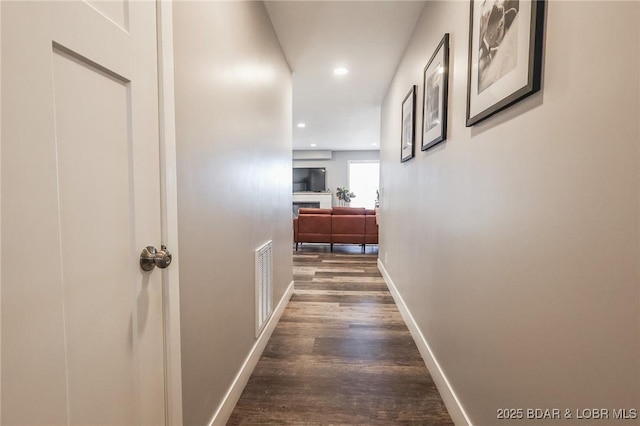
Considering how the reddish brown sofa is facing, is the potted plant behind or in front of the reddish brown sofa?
in front

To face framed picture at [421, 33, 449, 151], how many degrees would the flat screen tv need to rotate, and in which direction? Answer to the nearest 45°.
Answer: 0° — it already faces it

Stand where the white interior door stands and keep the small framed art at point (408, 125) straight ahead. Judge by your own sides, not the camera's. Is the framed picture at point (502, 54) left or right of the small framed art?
right

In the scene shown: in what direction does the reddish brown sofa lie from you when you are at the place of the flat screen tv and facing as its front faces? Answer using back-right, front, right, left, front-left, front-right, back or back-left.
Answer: front

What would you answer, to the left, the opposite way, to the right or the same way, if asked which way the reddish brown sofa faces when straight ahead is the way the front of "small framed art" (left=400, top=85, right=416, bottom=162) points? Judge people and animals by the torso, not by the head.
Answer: to the right

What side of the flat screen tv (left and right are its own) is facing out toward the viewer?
front

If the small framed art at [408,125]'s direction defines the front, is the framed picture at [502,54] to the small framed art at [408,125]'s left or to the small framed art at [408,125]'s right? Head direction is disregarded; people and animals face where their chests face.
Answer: on its left

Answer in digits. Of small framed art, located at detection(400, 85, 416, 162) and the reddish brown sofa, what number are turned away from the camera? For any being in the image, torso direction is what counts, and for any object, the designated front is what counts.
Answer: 1

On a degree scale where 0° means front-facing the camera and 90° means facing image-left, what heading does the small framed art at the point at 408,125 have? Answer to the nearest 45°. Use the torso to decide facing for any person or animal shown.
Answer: approximately 90°

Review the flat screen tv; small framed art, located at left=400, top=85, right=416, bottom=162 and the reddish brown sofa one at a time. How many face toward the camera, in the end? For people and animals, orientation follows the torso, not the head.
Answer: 1

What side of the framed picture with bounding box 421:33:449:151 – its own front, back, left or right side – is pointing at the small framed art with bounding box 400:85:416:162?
right

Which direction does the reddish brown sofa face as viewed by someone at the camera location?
facing away from the viewer

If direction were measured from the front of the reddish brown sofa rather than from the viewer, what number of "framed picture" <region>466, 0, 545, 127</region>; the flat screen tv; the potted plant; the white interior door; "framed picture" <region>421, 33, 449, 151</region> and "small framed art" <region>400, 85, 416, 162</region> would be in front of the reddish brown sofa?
2

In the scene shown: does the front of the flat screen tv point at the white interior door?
yes

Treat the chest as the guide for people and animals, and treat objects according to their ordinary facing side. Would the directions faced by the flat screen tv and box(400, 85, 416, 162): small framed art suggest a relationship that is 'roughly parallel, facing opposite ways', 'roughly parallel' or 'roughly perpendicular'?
roughly perpendicular

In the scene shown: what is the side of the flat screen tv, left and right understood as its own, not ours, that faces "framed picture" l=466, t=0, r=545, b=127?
front

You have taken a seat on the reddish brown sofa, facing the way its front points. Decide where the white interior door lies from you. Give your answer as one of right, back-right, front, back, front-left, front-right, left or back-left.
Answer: back

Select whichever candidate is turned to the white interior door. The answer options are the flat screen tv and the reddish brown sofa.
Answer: the flat screen tv

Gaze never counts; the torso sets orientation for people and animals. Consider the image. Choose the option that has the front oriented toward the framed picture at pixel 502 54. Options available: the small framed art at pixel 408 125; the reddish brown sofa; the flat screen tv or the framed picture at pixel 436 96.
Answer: the flat screen tv

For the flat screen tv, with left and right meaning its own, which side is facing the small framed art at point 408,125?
front
